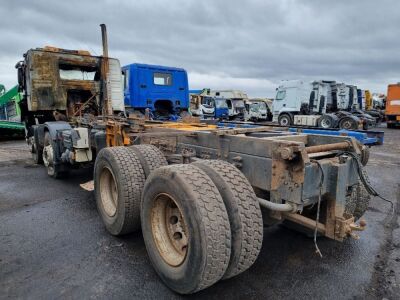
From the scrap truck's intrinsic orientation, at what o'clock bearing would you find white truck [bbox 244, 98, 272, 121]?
The white truck is roughly at 2 o'clock from the scrap truck.

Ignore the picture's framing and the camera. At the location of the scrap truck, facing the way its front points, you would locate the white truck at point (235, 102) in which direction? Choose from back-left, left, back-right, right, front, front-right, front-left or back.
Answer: front-right

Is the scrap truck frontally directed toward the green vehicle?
yes

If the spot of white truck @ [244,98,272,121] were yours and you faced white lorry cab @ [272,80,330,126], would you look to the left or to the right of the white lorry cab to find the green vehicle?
right

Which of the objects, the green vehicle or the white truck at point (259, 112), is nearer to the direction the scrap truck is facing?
the green vehicle

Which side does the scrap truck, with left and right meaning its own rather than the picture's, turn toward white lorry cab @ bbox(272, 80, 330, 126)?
right

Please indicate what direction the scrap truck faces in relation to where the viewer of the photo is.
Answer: facing away from the viewer and to the left of the viewer

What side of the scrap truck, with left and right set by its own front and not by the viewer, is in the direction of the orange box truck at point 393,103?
right
